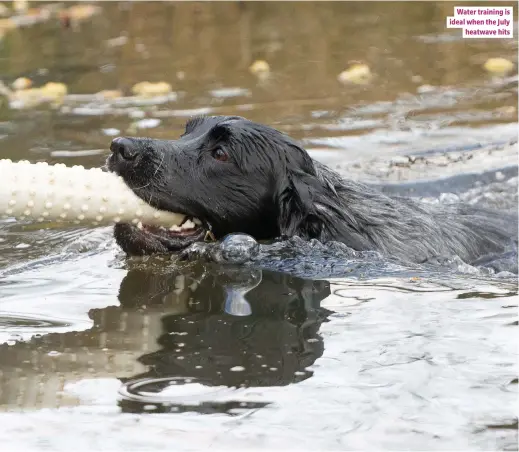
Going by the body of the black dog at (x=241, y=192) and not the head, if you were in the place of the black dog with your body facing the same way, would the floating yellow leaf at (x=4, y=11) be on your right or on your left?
on your right

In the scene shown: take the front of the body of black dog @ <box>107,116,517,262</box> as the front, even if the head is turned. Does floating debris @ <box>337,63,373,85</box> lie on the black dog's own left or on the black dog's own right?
on the black dog's own right

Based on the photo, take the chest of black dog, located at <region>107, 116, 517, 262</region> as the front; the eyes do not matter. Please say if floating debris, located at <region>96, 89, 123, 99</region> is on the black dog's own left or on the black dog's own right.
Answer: on the black dog's own right

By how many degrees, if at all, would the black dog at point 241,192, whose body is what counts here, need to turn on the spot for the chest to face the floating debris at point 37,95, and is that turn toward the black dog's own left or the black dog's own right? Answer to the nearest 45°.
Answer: approximately 45° to the black dog's own right

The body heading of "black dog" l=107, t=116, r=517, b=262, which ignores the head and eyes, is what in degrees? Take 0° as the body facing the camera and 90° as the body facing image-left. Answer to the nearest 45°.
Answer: approximately 90°

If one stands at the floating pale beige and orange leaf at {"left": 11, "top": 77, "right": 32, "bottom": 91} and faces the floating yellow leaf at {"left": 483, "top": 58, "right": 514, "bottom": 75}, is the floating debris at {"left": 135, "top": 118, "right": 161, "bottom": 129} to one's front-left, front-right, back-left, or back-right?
front-right

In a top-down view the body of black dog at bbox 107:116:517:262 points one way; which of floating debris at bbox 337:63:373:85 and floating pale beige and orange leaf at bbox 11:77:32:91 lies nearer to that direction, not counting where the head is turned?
the floating pale beige and orange leaf

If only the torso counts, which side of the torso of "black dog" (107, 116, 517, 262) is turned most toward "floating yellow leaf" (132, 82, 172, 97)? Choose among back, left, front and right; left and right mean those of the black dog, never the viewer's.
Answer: right

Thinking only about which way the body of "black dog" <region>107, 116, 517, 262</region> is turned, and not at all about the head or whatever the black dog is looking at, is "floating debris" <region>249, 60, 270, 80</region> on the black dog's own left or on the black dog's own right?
on the black dog's own right

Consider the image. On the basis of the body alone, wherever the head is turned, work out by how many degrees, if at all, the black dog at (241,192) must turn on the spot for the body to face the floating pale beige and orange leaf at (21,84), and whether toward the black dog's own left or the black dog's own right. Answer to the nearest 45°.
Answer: approximately 45° to the black dog's own right
